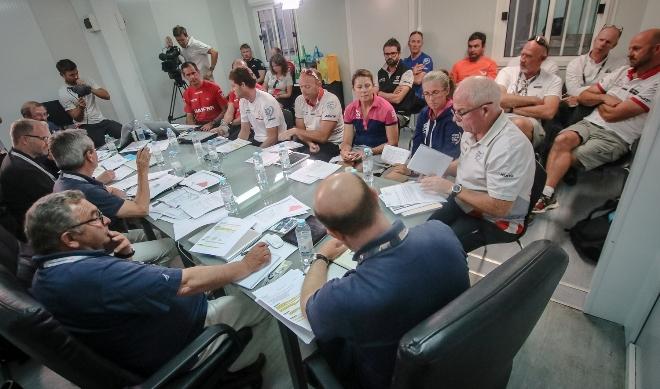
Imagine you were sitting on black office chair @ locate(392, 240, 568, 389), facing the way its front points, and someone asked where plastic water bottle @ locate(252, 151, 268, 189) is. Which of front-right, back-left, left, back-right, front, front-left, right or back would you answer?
front

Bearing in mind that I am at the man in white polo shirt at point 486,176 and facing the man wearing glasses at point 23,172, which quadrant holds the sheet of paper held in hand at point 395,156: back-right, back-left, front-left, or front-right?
front-right

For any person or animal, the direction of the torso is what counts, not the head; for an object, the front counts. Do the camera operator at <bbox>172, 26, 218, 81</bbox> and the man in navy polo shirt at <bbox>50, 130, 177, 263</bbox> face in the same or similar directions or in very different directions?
very different directions

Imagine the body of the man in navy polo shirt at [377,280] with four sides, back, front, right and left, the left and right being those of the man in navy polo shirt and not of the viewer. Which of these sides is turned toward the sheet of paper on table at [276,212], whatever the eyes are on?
front

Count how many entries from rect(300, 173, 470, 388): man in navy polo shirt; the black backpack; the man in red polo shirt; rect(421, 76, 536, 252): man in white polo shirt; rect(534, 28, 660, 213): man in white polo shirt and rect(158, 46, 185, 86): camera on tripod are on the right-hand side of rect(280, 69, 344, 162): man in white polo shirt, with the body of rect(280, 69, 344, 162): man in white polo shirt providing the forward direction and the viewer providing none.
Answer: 2

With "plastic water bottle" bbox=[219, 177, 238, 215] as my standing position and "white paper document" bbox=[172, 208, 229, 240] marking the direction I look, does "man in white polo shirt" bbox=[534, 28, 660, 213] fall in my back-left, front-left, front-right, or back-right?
back-left

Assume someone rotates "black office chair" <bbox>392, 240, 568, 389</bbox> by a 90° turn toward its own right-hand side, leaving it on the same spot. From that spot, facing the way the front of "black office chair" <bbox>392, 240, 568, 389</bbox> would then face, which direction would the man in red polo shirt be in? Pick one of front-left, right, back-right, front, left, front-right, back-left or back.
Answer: left

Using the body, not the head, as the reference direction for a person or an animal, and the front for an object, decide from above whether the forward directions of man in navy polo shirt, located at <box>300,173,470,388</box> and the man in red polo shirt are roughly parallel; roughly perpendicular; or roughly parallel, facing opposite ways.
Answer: roughly parallel, facing opposite ways

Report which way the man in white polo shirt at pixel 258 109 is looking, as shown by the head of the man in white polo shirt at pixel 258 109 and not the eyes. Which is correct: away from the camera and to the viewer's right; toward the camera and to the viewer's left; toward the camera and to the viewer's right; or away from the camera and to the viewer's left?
toward the camera and to the viewer's left

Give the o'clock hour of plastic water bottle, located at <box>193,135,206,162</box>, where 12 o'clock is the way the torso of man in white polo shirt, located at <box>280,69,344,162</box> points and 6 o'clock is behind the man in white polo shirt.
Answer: The plastic water bottle is roughly at 1 o'clock from the man in white polo shirt.

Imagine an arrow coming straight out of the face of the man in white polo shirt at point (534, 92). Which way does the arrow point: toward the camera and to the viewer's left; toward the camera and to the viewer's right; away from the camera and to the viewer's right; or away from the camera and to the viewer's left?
toward the camera and to the viewer's left

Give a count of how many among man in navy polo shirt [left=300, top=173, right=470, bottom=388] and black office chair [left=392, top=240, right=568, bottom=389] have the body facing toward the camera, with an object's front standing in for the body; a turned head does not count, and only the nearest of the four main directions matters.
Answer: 0

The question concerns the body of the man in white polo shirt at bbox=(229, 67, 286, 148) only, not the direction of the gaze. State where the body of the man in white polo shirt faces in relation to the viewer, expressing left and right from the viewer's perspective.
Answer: facing the viewer and to the left of the viewer

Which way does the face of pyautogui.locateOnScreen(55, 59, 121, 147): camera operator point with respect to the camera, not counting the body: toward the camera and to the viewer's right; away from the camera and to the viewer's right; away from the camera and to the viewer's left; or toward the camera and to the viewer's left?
toward the camera and to the viewer's right

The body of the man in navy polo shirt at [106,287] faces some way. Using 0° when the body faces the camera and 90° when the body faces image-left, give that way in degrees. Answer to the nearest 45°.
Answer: approximately 270°

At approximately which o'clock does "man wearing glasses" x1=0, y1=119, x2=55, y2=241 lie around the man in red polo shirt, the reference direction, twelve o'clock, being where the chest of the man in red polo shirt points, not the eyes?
The man wearing glasses is roughly at 1 o'clock from the man in red polo shirt.

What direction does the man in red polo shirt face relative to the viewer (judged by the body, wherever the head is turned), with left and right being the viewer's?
facing the viewer

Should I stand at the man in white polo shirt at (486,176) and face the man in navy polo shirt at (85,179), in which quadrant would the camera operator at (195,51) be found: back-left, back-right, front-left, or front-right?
front-right

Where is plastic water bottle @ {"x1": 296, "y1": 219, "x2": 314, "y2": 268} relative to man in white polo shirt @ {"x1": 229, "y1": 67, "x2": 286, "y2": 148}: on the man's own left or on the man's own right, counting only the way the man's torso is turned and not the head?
on the man's own left

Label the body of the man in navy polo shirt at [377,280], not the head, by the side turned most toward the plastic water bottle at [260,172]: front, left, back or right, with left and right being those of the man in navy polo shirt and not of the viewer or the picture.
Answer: front

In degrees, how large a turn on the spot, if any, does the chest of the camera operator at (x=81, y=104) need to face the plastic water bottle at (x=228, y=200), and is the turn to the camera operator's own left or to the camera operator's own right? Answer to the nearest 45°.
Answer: approximately 45° to the camera operator's own right

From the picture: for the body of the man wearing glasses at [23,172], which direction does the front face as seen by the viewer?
to the viewer's right
